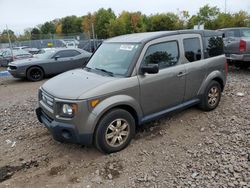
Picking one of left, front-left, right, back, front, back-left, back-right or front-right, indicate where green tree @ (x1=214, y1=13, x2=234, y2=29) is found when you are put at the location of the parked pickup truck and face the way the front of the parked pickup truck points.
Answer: front-left

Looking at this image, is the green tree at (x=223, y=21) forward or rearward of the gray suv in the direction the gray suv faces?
rearward

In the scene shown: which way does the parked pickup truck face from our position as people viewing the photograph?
facing away from the viewer and to the right of the viewer

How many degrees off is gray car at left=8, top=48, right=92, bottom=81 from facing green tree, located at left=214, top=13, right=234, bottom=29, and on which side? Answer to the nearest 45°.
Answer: approximately 180°

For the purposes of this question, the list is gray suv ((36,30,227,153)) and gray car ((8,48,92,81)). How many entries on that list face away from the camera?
0

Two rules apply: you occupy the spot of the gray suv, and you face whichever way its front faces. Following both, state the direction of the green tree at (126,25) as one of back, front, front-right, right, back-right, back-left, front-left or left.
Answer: back-right

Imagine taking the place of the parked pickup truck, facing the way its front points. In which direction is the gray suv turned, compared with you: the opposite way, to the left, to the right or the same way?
the opposite way

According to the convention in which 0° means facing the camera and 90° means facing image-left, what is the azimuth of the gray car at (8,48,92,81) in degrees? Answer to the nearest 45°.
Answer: approximately 45°

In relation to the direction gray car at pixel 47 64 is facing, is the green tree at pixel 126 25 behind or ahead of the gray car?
behind
